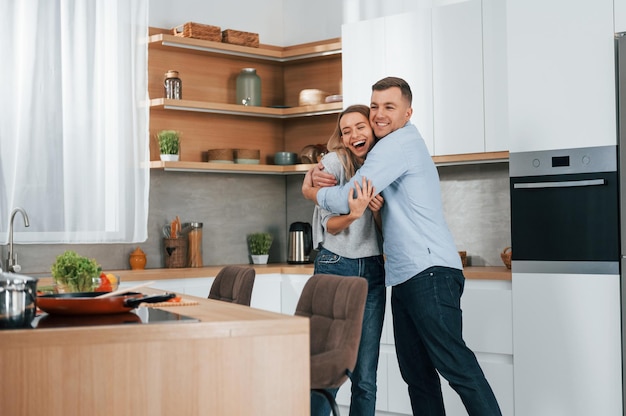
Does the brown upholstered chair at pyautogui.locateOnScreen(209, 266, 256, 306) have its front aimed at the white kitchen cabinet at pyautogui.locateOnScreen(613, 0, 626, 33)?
no

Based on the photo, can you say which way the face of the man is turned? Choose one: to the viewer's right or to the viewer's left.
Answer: to the viewer's left

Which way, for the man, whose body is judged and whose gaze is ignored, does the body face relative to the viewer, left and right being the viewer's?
facing to the left of the viewer

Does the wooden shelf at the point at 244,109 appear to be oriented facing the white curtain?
no

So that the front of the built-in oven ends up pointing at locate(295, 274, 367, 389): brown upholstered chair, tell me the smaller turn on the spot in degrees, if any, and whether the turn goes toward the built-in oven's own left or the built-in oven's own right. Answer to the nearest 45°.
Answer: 0° — it already faces it

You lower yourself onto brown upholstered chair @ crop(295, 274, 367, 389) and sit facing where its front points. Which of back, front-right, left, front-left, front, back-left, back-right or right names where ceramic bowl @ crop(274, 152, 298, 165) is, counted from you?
back-right

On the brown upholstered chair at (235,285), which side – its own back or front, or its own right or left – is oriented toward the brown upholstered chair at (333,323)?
left

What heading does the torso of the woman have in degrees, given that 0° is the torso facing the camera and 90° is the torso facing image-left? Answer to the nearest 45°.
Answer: approximately 315°

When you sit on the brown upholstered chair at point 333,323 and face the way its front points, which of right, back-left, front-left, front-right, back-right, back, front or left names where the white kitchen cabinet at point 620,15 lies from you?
back

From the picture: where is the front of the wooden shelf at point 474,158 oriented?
toward the camera

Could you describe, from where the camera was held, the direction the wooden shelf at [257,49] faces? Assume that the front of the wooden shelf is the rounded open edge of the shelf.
facing the viewer

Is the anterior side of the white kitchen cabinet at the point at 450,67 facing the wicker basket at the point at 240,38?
no

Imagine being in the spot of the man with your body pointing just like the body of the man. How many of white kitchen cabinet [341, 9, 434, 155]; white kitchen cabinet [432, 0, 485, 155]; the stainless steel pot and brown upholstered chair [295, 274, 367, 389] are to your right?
2

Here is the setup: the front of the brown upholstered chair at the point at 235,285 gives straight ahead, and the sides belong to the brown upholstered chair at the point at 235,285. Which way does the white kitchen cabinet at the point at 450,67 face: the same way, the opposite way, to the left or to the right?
the same way

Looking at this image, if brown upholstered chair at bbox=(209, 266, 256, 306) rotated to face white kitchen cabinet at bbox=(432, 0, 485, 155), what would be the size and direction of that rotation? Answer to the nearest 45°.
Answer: approximately 180°

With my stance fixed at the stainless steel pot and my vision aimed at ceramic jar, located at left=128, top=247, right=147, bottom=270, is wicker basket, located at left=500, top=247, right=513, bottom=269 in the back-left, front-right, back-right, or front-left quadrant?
front-right

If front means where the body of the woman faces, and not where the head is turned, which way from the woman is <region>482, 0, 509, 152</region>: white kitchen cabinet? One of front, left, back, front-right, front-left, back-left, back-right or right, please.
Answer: left

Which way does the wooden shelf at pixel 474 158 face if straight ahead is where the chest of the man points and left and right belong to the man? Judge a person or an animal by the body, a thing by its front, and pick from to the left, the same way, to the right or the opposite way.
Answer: to the left
